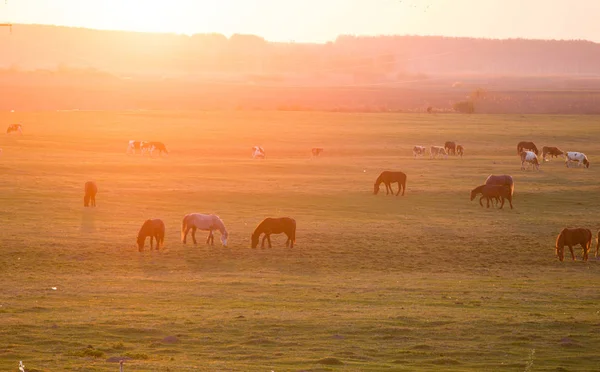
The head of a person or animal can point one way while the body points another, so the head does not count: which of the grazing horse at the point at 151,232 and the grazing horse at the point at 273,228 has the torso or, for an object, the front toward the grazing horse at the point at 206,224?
the grazing horse at the point at 273,228

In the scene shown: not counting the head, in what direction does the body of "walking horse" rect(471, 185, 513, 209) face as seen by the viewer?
to the viewer's left

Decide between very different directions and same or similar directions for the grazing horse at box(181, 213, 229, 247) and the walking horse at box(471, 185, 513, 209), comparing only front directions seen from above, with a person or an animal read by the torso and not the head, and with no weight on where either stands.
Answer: very different directions

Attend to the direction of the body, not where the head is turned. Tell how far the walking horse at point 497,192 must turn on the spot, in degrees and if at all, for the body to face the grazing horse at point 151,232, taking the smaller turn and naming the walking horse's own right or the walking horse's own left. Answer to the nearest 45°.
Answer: approximately 45° to the walking horse's own left

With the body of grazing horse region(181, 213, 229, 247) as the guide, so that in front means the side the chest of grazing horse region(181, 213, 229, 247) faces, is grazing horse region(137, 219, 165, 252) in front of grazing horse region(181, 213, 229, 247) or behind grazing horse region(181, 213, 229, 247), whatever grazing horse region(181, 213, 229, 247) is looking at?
behind

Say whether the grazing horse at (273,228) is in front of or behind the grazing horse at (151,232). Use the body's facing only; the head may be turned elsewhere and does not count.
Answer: behind

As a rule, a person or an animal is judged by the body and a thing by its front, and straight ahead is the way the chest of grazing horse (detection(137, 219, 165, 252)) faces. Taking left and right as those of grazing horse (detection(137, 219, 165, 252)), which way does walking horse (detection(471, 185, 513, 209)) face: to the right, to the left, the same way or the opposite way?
to the right

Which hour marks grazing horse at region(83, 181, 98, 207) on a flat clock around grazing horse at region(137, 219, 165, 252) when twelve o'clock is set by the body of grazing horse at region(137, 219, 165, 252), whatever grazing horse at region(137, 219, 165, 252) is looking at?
grazing horse at region(83, 181, 98, 207) is roughly at 4 o'clock from grazing horse at region(137, 219, 165, 252).

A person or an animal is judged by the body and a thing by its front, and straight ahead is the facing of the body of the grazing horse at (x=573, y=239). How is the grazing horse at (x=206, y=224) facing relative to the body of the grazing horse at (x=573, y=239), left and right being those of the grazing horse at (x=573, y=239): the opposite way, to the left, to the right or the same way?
the opposite way

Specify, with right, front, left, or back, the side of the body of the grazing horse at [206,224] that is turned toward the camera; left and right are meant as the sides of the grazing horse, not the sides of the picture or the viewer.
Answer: right

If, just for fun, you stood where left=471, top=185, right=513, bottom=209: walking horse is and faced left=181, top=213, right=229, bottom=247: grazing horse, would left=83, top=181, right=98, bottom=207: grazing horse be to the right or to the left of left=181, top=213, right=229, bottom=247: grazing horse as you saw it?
right

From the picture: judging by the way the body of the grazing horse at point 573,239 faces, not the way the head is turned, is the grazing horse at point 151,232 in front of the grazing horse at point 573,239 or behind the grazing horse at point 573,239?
in front

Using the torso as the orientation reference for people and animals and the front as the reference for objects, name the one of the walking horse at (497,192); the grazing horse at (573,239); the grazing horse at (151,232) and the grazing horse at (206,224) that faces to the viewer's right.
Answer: the grazing horse at (206,224)

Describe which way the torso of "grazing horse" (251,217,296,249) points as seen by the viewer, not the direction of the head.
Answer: to the viewer's left

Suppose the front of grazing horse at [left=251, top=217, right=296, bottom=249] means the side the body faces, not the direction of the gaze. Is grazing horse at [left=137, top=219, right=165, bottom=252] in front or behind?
in front
